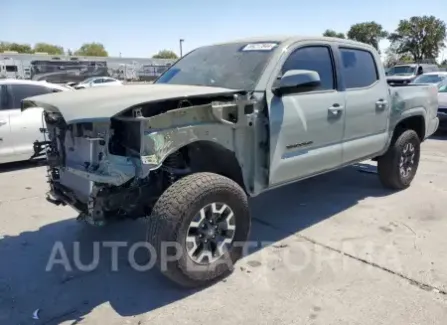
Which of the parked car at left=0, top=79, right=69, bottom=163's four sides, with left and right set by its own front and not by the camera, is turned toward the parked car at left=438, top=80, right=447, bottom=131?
back

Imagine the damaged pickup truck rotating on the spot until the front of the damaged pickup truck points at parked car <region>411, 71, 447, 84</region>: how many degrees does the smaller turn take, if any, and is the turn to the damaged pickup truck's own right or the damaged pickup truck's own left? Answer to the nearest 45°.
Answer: approximately 180°

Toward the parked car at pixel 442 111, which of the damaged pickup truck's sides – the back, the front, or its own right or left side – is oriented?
back

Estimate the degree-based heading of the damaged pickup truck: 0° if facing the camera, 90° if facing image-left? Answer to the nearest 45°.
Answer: approximately 45°

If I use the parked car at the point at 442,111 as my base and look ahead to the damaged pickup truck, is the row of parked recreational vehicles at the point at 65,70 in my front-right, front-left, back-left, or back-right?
back-right

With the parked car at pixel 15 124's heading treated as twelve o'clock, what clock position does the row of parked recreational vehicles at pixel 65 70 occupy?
The row of parked recreational vehicles is roughly at 3 o'clock from the parked car.

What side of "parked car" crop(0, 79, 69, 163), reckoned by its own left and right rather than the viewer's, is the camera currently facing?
left
